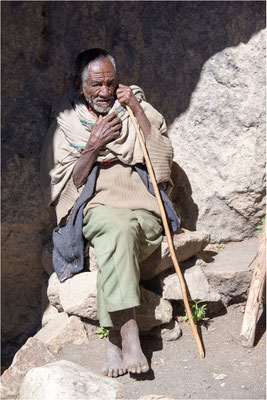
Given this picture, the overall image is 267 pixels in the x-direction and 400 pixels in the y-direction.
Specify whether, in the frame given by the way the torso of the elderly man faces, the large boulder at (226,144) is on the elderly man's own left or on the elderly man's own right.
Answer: on the elderly man's own left

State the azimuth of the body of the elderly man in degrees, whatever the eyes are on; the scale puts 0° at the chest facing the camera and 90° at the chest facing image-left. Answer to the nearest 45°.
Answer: approximately 0°
